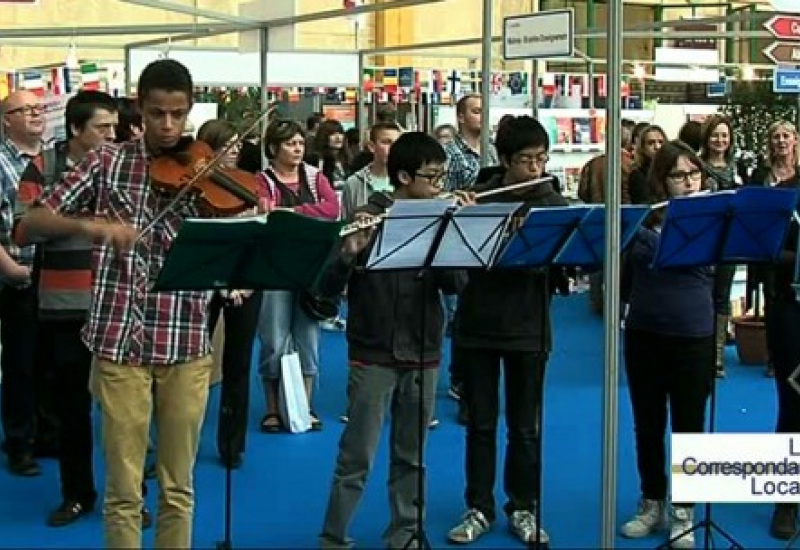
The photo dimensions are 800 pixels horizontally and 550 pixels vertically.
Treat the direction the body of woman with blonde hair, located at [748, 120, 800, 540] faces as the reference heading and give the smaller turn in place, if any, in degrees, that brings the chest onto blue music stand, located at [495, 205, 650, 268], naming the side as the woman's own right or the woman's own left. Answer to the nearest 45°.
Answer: approximately 45° to the woman's own right

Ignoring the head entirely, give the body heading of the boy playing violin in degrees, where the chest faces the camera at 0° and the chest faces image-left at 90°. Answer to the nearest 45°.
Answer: approximately 0°

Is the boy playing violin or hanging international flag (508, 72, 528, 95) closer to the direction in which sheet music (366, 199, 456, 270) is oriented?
the hanging international flag

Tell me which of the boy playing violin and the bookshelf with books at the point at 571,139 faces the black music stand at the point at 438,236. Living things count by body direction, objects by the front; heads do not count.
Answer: the bookshelf with books

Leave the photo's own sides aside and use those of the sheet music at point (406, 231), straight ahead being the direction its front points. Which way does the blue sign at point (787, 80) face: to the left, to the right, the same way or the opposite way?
the opposite way

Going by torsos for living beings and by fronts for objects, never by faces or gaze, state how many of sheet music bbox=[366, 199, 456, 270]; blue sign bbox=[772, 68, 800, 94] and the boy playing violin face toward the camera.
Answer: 2

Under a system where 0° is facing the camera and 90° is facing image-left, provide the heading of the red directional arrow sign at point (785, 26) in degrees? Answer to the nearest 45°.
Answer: approximately 0°

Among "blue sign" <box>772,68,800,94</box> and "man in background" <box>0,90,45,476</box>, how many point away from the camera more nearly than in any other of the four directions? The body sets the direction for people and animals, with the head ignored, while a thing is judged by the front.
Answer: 0

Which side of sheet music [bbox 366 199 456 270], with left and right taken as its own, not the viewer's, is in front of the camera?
back

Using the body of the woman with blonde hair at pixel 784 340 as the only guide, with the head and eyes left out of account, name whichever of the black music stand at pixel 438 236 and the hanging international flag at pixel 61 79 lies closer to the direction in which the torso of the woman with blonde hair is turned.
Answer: the black music stand
